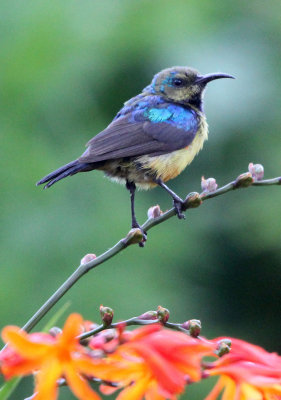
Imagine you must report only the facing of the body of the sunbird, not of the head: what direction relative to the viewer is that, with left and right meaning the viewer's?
facing to the right of the viewer

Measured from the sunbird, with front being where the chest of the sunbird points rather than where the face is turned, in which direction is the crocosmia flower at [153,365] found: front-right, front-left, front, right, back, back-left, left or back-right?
right

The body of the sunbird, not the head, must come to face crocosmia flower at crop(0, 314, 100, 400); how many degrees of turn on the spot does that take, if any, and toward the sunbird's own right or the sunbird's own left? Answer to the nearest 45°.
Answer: approximately 90° to the sunbird's own right

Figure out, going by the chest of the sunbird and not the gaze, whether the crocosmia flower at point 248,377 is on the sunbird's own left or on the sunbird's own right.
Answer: on the sunbird's own right
